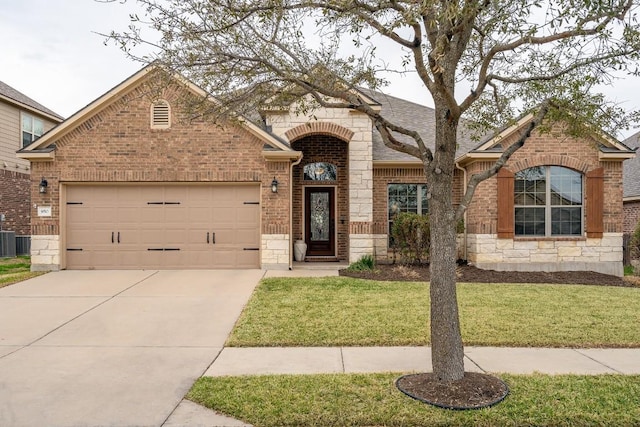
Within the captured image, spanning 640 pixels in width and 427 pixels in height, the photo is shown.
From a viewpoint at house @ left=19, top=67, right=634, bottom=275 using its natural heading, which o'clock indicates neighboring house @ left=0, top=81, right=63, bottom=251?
The neighboring house is roughly at 4 o'clock from the house.

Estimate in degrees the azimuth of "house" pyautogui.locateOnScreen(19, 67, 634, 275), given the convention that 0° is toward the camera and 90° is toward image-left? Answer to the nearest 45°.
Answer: approximately 0°

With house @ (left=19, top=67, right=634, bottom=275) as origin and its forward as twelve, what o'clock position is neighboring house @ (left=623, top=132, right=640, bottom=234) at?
The neighboring house is roughly at 8 o'clock from the house.
